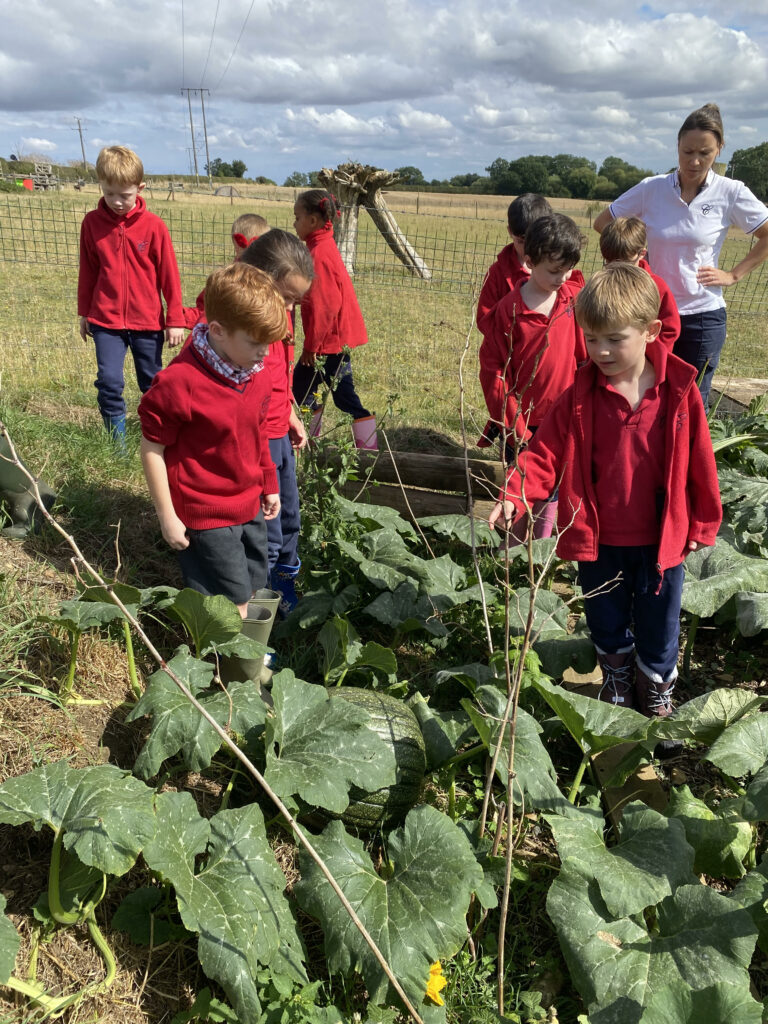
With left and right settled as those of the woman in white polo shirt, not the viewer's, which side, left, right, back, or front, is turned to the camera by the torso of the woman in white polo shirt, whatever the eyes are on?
front

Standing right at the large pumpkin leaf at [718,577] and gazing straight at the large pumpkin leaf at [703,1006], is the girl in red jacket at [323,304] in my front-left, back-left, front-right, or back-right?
back-right

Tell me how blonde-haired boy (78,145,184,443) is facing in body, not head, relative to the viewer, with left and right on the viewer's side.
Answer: facing the viewer

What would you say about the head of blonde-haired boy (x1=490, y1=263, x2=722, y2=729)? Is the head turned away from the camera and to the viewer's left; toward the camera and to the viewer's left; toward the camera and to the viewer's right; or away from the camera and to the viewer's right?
toward the camera and to the viewer's left

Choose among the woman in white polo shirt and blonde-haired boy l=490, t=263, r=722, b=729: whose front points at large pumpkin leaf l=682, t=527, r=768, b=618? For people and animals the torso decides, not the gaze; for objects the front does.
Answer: the woman in white polo shirt

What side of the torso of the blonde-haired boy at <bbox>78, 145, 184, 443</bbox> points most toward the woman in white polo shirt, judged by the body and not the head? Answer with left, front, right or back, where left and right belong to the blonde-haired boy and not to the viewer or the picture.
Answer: left

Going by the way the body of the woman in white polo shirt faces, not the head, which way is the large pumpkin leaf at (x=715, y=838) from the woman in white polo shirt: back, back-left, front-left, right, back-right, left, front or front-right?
front

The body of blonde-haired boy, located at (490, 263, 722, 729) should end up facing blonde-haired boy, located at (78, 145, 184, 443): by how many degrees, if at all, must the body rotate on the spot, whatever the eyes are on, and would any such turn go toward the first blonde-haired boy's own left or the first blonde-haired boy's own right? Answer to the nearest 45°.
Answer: approximately 135° to the first blonde-haired boy's own right

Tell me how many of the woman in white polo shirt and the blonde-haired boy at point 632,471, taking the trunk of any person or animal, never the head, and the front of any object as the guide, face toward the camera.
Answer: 2

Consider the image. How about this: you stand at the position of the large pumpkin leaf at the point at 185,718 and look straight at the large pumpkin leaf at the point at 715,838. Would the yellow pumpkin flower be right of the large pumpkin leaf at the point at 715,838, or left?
right

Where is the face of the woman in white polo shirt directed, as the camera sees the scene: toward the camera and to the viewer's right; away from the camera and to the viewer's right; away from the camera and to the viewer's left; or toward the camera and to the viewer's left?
toward the camera and to the viewer's left
